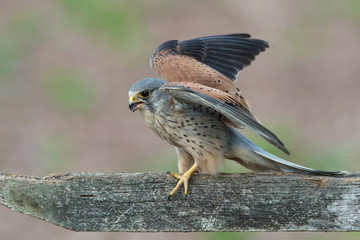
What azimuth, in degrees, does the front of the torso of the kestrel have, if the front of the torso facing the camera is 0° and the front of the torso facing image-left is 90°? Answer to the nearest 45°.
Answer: approximately 90°
